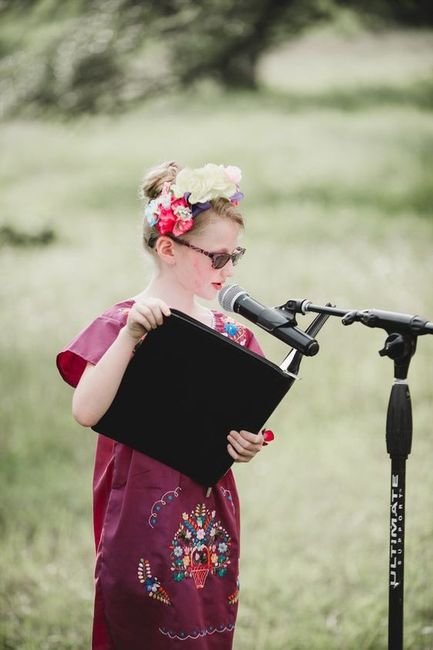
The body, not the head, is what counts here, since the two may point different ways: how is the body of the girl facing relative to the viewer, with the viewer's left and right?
facing the viewer and to the right of the viewer
